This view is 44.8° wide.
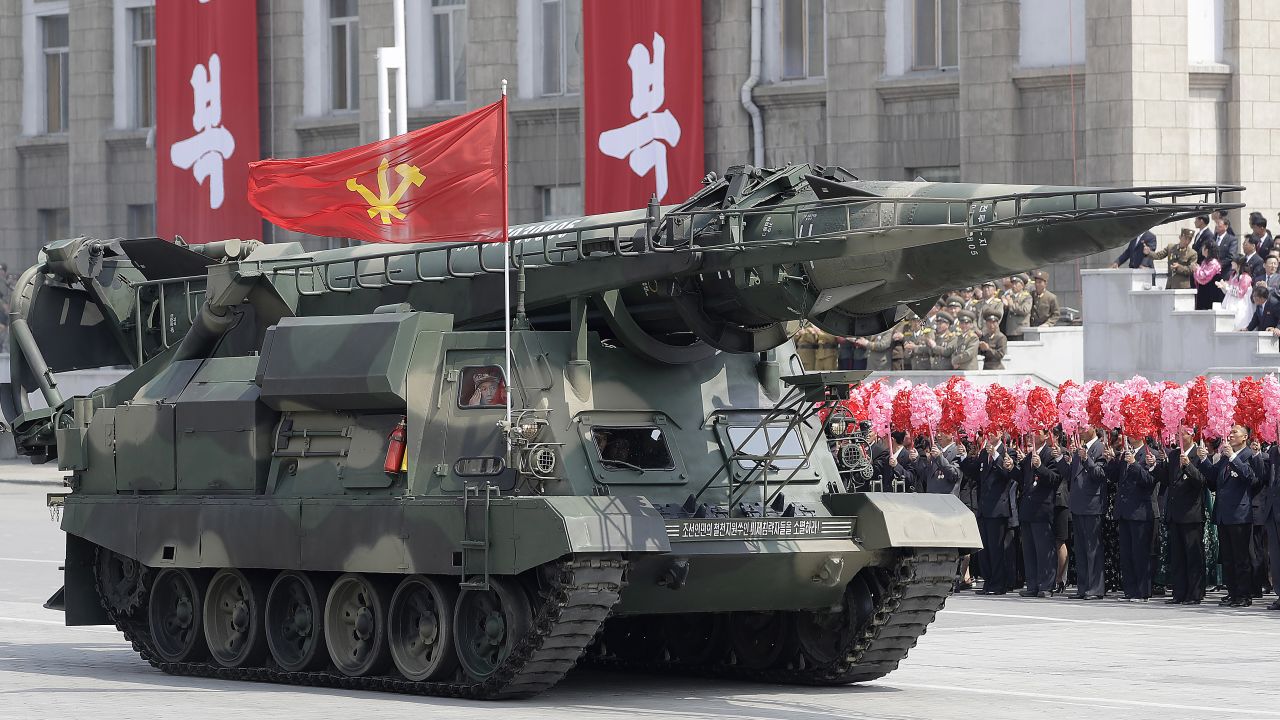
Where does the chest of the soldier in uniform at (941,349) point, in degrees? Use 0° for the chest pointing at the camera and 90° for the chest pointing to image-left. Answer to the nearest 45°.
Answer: approximately 45°

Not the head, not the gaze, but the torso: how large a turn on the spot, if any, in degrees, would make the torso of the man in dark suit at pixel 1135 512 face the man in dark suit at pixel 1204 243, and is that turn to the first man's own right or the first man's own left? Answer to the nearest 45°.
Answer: approximately 135° to the first man's own right

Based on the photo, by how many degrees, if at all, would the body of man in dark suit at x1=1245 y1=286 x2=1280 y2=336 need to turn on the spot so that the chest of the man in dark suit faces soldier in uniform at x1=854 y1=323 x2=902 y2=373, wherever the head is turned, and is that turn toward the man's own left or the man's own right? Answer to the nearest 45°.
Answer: approximately 45° to the man's own right

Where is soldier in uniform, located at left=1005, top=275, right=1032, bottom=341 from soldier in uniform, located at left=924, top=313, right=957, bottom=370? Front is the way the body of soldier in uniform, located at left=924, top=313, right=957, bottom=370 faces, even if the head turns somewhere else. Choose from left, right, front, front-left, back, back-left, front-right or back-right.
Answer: back

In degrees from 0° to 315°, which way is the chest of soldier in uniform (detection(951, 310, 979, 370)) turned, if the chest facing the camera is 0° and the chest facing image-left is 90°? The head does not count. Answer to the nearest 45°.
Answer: approximately 45°

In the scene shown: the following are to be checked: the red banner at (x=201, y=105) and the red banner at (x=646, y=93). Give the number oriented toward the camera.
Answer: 2

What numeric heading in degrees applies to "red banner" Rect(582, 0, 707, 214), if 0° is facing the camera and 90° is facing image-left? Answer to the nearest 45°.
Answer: approximately 0°

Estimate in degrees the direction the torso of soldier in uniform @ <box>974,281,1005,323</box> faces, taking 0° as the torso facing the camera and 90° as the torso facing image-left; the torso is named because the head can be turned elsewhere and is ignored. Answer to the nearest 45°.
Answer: approximately 45°

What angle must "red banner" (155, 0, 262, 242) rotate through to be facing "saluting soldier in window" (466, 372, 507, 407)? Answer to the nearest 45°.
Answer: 0° — it already faces them

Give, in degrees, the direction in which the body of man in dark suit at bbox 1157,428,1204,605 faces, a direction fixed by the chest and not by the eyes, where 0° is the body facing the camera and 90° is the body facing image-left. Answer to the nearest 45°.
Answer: approximately 45°

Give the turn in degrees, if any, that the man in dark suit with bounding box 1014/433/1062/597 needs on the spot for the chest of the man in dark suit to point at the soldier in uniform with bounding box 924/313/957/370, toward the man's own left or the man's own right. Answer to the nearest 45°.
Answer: approximately 135° to the man's own right
